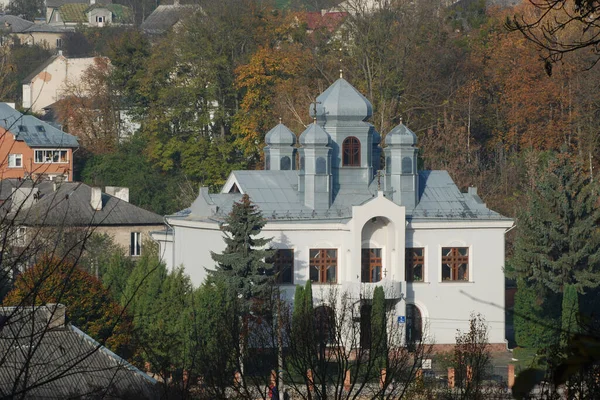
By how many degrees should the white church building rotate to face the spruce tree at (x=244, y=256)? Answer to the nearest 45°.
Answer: approximately 45° to its right

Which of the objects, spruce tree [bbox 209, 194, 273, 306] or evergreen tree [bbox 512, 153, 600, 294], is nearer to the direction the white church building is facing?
the spruce tree

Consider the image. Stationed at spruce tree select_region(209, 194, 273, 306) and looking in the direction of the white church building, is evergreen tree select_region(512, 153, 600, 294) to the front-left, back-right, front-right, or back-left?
front-right

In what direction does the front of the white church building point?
toward the camera

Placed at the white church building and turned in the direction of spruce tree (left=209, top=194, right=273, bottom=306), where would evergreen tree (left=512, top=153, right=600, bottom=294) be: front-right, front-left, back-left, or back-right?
back-left

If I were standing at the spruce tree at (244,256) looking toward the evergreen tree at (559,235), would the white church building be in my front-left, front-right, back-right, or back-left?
front-left

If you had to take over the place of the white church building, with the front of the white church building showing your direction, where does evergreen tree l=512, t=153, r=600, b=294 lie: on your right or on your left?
on your left
